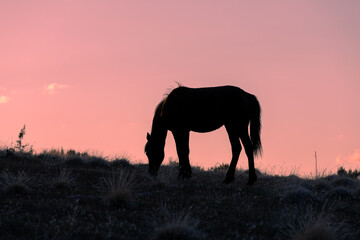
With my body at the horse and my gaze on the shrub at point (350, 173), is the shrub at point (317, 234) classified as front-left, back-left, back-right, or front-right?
back-right

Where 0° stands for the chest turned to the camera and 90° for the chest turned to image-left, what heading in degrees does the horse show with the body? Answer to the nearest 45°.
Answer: approximately 90°

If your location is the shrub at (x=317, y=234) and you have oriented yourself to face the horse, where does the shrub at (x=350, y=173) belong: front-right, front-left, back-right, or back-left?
front-right

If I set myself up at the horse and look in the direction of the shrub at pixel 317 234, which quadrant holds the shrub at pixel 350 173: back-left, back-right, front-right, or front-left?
back-left

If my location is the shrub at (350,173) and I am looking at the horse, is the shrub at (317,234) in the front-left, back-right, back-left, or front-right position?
front-left

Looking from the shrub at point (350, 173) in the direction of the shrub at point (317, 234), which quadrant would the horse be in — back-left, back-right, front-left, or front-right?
front-right

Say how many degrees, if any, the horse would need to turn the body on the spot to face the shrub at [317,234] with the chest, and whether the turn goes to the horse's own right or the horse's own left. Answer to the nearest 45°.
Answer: approximately 90° to the horse's own left

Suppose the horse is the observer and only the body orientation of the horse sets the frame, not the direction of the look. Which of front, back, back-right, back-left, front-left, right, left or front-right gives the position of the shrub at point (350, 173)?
back-right
